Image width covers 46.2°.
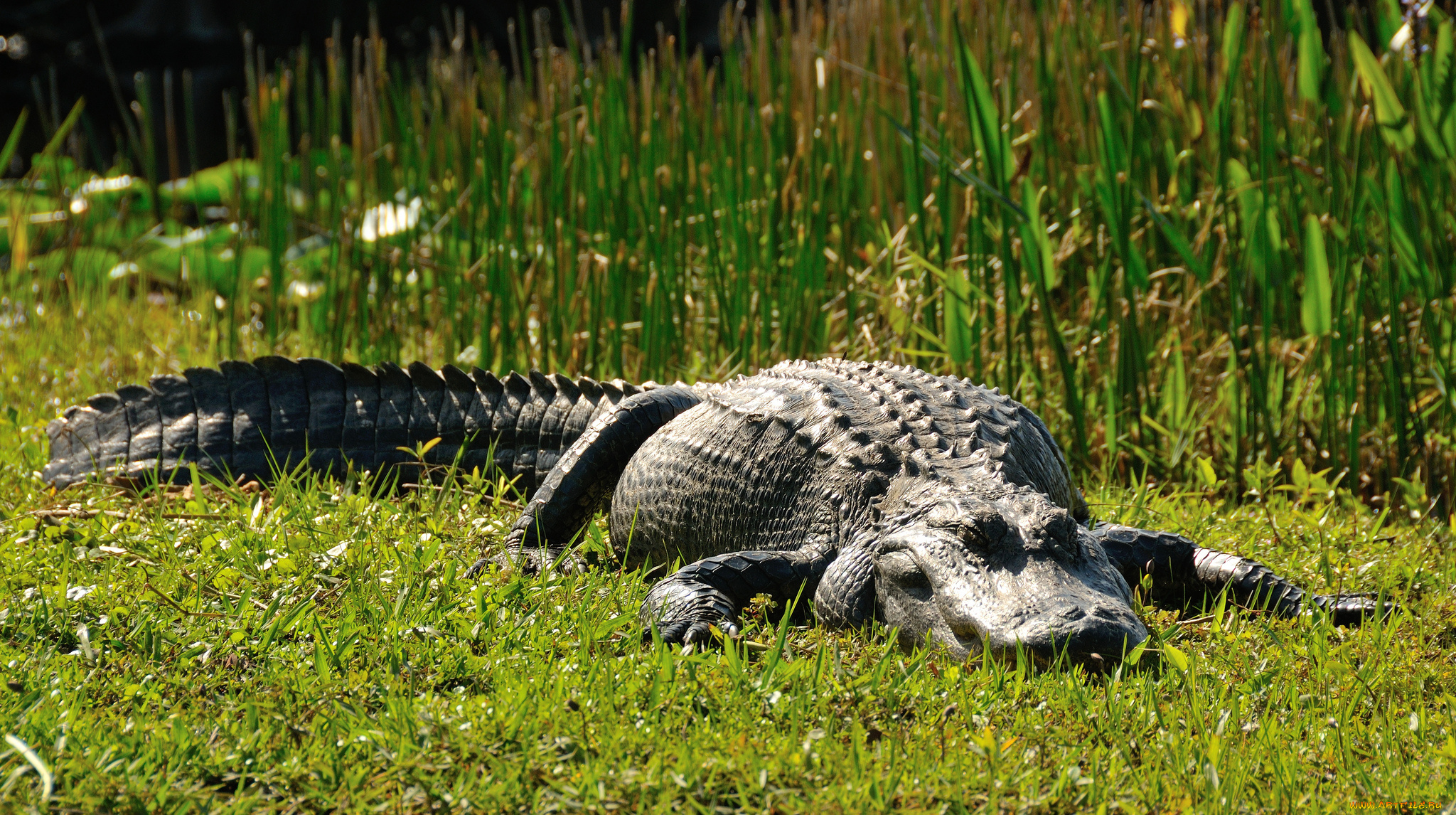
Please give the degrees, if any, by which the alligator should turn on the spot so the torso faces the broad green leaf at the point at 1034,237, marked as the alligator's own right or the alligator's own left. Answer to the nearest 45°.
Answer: approximately 90° to the alligator's own left

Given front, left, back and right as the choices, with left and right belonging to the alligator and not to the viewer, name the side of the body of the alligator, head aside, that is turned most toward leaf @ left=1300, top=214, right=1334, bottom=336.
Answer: left

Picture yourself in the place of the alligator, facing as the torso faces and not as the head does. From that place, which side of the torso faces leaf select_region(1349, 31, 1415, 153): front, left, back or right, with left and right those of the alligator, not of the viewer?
left

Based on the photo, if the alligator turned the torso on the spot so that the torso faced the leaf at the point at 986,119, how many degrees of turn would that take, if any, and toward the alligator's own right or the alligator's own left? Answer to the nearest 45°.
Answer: approximately 90° to the alligator's own left

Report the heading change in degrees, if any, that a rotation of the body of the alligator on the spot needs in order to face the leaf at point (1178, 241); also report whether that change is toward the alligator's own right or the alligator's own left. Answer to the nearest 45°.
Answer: approximately 90° to the alligator's own left

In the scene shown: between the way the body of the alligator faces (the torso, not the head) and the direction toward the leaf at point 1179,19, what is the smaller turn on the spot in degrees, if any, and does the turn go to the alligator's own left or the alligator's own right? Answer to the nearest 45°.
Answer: approximately 90° to the alligator's own left

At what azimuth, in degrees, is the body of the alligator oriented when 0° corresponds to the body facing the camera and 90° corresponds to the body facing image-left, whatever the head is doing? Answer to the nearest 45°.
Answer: approximately 315°

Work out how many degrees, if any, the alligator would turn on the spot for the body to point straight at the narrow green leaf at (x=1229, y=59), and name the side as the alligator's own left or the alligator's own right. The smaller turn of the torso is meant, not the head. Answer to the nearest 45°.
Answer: approximately 90° to the alligator's own left
